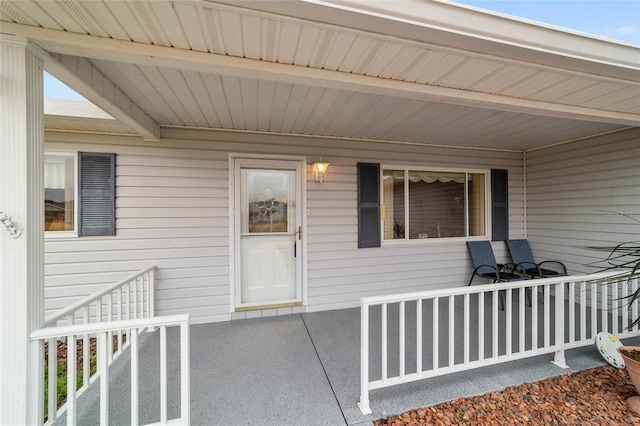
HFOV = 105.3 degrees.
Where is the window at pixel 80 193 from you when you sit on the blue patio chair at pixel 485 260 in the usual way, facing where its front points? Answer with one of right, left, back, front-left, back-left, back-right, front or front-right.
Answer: right

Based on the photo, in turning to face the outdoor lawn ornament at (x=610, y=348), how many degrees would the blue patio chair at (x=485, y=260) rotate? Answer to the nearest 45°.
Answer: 0° — it already faces it

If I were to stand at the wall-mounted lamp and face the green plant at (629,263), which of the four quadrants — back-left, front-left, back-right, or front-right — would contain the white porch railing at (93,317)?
back-right

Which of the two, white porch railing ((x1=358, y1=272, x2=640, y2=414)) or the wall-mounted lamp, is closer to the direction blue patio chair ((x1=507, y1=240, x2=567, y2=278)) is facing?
the white porch railing

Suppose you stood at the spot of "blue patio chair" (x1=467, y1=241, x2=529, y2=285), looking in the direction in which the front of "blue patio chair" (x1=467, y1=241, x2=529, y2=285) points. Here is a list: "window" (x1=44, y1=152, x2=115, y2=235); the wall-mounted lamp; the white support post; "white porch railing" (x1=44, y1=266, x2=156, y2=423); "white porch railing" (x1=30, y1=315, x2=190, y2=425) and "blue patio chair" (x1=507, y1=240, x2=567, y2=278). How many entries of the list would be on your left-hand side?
1

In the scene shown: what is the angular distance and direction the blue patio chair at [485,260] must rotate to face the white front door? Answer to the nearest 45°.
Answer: approximately 90° to its right

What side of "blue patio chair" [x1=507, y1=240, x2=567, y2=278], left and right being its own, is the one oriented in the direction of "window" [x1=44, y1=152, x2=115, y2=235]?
right

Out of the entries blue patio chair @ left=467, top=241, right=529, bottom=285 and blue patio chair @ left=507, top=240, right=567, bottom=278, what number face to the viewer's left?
0

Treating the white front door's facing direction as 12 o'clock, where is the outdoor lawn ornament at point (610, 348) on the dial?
The outdoor lawn ornament is roughly at 10 o'clock from the white front door.

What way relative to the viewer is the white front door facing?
toward the camera

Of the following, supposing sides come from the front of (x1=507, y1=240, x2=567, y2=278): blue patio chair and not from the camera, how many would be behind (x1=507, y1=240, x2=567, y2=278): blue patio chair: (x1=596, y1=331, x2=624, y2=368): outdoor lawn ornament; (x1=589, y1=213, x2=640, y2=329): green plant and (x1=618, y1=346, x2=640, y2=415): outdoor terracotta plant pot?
0

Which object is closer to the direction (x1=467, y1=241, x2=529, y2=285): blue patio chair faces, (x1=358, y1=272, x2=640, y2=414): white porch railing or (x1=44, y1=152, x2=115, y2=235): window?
the white porch railing

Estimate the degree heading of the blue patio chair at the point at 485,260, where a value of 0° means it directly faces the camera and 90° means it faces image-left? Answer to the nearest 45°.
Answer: approximately 315°

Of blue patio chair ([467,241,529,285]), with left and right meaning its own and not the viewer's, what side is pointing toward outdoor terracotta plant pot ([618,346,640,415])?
front

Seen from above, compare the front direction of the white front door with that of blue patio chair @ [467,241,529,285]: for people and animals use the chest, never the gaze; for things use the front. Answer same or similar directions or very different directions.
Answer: same or similar directions

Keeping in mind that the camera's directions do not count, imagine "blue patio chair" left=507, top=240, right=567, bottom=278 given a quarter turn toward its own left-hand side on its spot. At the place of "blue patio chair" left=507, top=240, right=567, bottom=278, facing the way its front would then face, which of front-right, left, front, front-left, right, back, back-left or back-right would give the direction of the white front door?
back

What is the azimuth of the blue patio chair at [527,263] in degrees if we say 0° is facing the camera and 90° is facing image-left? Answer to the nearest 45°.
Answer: approximately 315°

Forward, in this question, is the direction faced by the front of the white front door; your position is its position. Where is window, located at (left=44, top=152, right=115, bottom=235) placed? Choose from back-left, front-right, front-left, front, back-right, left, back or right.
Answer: right

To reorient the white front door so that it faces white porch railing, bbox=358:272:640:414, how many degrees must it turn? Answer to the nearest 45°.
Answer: approximately 45° to its left

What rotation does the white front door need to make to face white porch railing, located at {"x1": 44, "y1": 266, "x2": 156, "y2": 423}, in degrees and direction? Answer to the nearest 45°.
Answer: approximately 45° to its right
